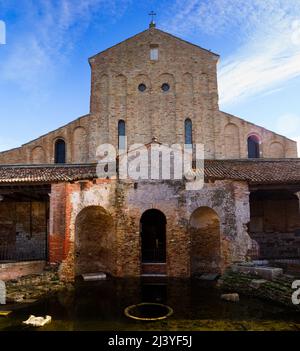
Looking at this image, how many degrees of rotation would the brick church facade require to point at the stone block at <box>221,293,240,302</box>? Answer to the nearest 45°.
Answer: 0° — it already faces it

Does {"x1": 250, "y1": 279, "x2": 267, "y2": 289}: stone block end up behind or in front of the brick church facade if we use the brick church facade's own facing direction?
in front

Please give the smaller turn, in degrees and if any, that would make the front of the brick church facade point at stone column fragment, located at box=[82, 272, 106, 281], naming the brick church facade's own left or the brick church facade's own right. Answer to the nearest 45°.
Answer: approximately 45° to the brick church facade's own right

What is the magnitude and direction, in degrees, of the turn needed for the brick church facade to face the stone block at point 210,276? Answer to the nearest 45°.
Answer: approximately 45° to its left

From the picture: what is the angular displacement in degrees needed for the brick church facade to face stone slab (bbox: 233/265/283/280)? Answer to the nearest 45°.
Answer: approximately 45° to its left

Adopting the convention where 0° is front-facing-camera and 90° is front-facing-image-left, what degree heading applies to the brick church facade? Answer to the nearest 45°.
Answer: approximately 0°
